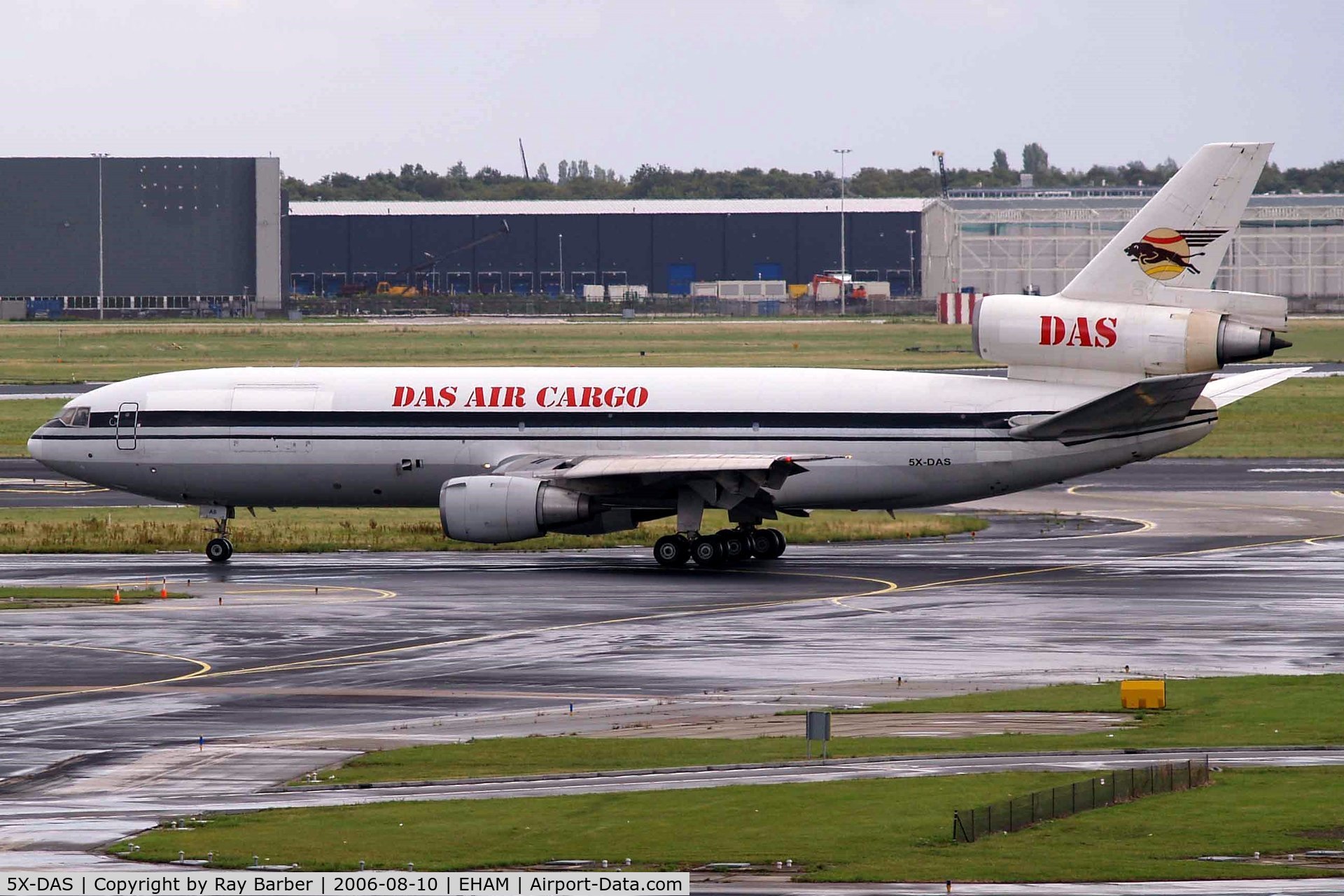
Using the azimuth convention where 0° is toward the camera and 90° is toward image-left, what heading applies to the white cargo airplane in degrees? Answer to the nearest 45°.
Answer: approximately 90°

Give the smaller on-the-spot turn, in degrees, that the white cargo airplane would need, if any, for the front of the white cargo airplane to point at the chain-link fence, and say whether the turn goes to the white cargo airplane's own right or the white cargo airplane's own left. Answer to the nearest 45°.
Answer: approximately 90° to the white cargo airplane's own left
